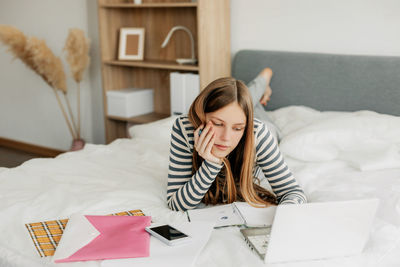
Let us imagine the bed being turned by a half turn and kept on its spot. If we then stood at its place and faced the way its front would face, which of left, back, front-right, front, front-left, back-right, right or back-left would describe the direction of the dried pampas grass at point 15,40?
left

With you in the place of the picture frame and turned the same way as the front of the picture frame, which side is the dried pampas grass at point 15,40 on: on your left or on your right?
on your right

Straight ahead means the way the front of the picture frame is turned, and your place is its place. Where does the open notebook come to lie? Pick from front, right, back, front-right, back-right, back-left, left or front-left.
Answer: front

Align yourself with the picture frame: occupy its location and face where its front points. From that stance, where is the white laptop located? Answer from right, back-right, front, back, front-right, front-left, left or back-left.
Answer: front

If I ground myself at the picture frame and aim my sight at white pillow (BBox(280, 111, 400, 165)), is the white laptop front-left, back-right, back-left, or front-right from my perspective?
front-right

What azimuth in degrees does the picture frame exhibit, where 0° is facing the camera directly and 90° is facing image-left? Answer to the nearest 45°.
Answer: approximately 0°

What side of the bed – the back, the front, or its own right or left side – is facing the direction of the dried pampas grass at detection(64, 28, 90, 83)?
right

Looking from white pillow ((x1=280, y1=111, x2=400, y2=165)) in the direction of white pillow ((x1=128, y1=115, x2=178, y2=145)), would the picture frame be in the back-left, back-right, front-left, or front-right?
front-right

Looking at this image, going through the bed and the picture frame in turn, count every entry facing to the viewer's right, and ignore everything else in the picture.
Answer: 0

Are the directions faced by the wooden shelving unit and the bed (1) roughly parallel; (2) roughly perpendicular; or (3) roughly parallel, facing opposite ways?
roughly parallel

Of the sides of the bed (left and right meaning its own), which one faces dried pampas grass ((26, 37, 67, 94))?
right

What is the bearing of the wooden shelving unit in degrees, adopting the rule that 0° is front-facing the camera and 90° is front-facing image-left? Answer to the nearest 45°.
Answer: approximately 45°
